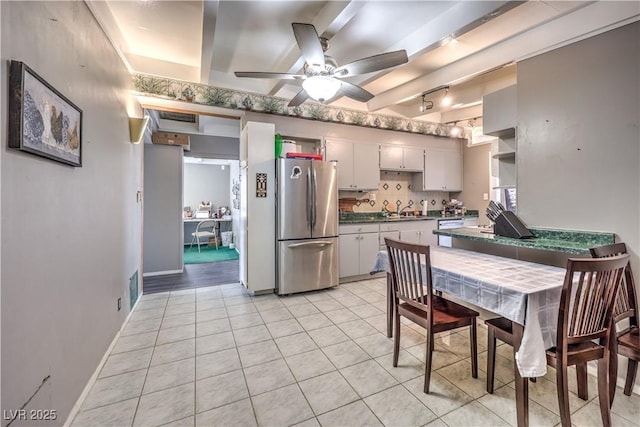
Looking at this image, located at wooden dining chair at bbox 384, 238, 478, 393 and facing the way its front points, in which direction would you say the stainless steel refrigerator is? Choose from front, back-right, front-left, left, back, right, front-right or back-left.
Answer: left

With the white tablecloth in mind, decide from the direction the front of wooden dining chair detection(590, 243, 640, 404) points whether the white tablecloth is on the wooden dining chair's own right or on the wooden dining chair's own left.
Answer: on the wooden dining chair's own right

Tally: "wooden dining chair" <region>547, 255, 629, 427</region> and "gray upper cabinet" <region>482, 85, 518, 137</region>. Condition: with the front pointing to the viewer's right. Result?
0

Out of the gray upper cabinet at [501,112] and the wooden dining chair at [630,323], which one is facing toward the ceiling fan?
the gray upper cabinet

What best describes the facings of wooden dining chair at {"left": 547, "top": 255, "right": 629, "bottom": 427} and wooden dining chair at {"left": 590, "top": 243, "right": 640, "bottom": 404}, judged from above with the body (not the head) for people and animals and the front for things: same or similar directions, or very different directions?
very different directions

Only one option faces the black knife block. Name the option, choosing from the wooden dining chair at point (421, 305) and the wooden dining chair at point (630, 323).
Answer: the wooden dining chair at point (421, 305)

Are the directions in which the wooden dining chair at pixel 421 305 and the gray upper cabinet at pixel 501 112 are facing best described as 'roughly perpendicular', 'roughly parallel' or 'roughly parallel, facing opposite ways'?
roughly parallel, facing opposite ways

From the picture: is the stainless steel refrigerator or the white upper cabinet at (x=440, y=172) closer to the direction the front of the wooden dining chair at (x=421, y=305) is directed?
the white upper cabinet

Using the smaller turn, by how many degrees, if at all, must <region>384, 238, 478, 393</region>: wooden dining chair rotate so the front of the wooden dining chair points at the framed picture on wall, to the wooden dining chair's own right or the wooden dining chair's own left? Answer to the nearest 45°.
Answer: approximately 180°

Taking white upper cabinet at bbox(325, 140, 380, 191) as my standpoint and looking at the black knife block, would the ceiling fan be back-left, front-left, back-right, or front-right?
front-right

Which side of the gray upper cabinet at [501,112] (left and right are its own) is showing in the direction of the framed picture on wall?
front

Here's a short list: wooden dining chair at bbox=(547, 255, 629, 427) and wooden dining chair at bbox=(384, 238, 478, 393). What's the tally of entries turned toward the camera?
0

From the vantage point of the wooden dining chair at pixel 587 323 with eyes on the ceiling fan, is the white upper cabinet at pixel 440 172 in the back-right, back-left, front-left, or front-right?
front-right

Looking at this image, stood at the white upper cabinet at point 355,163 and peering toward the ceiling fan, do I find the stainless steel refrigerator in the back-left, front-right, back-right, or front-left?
front-right
